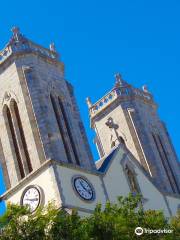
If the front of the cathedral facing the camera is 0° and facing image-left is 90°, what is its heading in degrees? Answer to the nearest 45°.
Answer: approximately 315°
